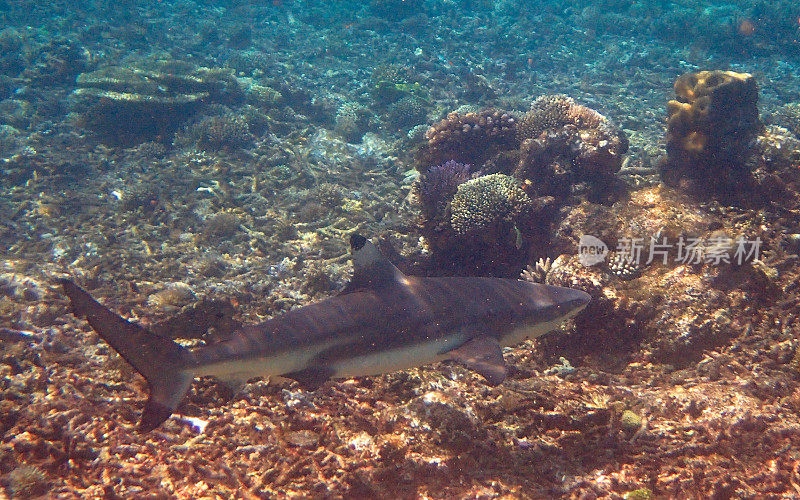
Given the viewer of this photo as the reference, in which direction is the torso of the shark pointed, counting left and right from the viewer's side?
facing to the right of the viewer

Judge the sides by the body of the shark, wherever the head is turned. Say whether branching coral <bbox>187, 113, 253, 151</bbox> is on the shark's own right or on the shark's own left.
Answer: on the shark's own left

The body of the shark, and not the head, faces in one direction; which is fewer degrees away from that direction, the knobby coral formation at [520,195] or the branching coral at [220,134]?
the knobby coral formation

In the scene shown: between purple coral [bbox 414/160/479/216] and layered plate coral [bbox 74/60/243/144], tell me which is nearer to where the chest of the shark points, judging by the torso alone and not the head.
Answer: the purple coral

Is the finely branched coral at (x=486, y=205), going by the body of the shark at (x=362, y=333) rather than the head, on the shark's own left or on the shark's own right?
on the shark's own left

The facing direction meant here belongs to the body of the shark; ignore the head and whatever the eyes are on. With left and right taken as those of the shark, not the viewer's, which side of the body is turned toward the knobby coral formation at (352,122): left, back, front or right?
left

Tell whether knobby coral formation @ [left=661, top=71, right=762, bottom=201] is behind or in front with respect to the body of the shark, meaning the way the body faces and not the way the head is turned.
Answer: in front

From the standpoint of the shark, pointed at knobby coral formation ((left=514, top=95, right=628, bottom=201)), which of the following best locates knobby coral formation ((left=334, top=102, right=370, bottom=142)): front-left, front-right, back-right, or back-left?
front-left

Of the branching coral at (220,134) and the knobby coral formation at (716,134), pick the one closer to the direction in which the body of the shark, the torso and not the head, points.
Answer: the knobby coral formation

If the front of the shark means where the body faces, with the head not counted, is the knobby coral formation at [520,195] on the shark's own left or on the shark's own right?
on the shark's own left

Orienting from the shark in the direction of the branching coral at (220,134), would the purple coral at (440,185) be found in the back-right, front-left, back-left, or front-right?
front-right
